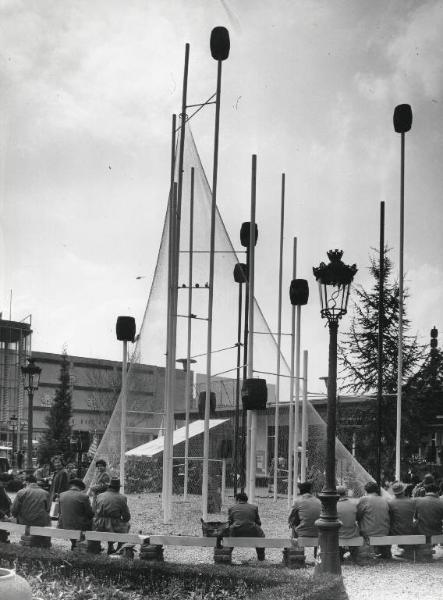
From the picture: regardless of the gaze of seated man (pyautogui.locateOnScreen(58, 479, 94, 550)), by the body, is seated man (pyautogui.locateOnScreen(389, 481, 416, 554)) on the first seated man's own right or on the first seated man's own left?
on the first seated man's own right

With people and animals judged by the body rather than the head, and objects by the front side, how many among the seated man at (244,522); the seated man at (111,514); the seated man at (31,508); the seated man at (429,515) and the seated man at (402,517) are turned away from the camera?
5

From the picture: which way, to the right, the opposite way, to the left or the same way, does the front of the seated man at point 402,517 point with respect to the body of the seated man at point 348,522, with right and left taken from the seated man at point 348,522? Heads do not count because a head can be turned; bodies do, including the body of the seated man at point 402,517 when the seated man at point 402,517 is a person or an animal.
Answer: the same way

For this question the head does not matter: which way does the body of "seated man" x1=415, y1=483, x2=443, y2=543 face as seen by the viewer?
away from the camera

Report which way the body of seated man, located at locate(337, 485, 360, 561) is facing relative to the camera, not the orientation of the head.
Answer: away from the camera

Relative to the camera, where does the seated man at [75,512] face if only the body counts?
away from the camera

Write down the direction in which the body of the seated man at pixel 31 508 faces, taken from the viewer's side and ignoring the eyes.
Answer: away from the camera

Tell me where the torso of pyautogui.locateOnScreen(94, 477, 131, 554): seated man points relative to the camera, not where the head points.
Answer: away from the camera

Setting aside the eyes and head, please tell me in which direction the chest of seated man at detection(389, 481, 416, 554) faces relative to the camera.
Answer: away from the camera

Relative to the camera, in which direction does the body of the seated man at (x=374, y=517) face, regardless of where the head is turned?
away from the camera
